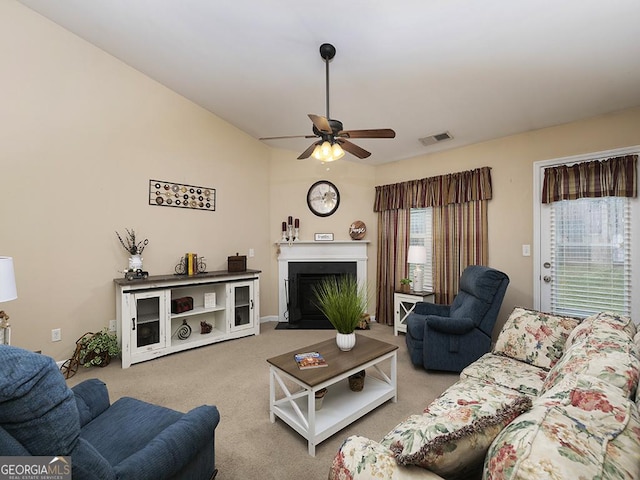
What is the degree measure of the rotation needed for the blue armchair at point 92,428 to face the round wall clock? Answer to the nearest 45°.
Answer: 0° — it already faces it

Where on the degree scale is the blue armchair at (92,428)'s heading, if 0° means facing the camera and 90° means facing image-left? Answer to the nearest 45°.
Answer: approximately 225°

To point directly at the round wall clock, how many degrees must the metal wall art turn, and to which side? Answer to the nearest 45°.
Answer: approximately 45° to its left

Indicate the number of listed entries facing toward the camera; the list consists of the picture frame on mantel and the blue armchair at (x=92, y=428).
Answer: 1

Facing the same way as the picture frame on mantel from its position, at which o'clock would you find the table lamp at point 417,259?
The table lamp is roughly at 10 o'clock from the picture frame on mantel.

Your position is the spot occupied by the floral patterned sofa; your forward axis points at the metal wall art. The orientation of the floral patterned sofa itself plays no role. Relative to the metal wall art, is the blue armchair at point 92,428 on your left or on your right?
left

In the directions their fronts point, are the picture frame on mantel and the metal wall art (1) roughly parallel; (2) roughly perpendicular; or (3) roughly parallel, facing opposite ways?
roughly perpendicular

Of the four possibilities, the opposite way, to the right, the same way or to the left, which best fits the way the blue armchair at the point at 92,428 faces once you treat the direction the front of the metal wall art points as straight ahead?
to the left
